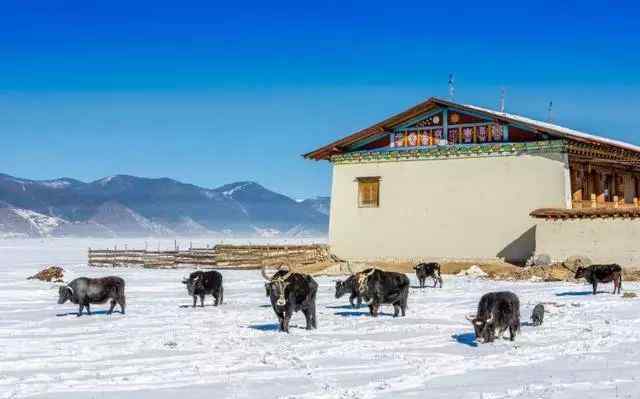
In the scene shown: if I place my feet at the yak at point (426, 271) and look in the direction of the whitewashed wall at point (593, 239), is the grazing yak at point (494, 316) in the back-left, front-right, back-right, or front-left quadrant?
back-right

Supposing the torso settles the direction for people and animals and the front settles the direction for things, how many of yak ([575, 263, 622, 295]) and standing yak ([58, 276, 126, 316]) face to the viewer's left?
2

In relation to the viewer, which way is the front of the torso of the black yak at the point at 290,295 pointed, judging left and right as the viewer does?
facing the viewer and to the left of the viewer

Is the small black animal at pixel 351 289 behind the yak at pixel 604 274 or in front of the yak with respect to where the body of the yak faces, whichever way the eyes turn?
in front

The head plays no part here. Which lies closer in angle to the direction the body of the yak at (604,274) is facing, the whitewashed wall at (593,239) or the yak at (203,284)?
the yak

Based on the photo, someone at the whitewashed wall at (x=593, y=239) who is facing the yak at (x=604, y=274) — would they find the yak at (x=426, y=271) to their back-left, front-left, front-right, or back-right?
front-right

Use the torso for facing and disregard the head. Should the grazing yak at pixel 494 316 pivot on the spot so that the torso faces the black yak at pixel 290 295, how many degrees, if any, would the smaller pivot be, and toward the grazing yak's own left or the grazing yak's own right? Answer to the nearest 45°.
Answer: approximately 45° to the grazing yak's own right

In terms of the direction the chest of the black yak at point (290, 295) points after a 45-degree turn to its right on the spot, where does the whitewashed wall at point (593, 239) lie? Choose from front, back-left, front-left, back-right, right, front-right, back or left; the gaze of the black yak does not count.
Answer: back-right

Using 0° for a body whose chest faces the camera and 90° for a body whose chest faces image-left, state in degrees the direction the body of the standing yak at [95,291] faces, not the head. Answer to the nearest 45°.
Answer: approximately 90°

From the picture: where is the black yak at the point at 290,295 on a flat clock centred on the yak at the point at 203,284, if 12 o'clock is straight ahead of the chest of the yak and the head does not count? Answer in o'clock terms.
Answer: The black yak is roughly at 10 o'clock from the yak.

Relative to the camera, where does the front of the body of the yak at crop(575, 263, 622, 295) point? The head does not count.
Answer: to the viewer's left

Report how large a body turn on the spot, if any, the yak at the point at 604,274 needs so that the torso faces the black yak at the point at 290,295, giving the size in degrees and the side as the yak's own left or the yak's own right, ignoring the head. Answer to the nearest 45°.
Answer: approximately 45° to the yak's own left

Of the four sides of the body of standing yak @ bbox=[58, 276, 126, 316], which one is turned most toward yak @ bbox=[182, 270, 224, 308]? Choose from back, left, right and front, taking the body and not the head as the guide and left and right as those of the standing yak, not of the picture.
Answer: back

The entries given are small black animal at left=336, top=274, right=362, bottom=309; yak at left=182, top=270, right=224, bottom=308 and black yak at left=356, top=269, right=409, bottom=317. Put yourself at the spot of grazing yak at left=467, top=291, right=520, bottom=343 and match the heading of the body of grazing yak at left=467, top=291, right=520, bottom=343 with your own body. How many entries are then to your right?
3

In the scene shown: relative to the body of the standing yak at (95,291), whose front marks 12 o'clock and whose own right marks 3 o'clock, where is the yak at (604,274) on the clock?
The yak is roughly at 6 o'clock from the standing yak.

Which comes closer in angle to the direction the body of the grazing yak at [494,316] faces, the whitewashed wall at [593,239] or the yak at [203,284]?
the yak

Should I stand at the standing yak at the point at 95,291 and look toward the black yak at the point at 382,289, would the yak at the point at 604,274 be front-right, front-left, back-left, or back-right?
front-left
